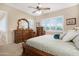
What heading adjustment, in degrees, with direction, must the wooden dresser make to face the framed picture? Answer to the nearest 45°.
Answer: approximately 45° to its left

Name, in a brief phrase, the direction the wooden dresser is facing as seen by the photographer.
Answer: facing the viewer and to the right of the viewer
